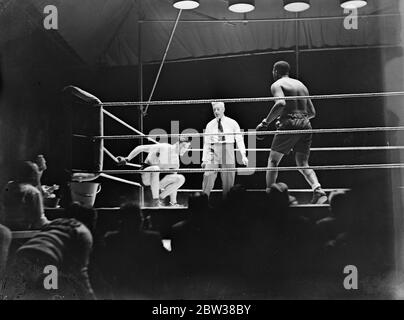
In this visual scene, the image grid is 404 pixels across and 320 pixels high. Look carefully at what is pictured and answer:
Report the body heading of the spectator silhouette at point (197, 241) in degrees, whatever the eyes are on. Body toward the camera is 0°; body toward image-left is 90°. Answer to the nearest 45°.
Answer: approximately 180°

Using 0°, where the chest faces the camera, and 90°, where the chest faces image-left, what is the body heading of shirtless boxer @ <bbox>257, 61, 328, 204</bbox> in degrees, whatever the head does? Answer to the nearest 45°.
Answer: approximately 135°

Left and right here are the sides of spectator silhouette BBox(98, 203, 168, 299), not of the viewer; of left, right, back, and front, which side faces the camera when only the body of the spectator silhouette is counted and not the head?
back

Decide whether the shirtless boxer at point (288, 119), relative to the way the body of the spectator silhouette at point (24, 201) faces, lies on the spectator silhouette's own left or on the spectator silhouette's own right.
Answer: on the spectator silhouette's own right

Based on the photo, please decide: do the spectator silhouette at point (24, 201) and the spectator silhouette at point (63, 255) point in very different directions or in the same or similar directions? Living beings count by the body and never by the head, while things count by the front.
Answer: same or similar directions

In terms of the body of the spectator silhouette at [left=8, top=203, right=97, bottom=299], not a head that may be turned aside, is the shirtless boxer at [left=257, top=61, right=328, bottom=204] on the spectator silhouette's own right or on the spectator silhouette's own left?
on the spectator silhouette's own right

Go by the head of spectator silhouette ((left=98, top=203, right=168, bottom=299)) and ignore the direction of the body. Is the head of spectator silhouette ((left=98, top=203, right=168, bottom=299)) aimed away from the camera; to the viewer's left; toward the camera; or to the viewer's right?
away from the camera

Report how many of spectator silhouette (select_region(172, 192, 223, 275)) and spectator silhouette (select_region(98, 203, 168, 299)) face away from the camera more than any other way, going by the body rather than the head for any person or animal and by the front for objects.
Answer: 2

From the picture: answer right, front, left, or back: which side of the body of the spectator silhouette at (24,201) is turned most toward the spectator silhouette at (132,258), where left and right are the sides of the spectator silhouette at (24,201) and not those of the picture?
right
